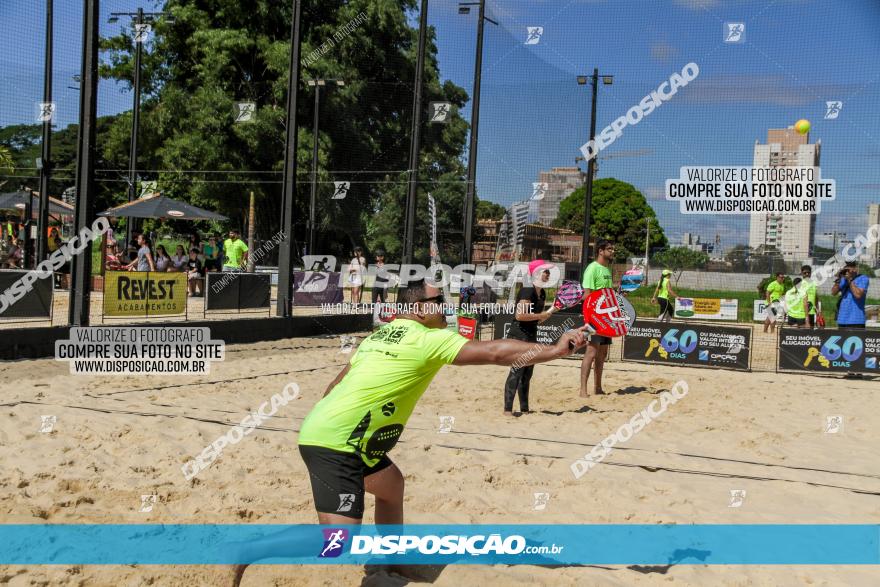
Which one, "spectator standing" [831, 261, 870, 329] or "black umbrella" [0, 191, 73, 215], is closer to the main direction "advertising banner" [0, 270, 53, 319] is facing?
the spectator standing

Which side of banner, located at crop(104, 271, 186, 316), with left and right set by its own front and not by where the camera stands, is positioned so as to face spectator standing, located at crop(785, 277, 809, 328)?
left

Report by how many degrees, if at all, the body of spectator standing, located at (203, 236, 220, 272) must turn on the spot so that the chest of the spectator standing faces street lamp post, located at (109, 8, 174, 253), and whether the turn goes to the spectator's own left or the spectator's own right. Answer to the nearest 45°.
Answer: approximately 135° to the spectator's own right

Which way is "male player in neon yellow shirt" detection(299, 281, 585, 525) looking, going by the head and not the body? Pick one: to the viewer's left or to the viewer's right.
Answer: to the viewer's right

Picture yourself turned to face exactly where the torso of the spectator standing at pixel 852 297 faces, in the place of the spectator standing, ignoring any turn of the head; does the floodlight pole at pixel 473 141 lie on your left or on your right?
on your right

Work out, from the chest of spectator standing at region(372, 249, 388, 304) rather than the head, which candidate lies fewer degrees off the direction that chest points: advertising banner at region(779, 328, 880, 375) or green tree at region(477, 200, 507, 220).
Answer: the advertising banner

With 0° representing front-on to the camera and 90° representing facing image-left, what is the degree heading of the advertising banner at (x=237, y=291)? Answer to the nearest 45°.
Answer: approximately 0°
